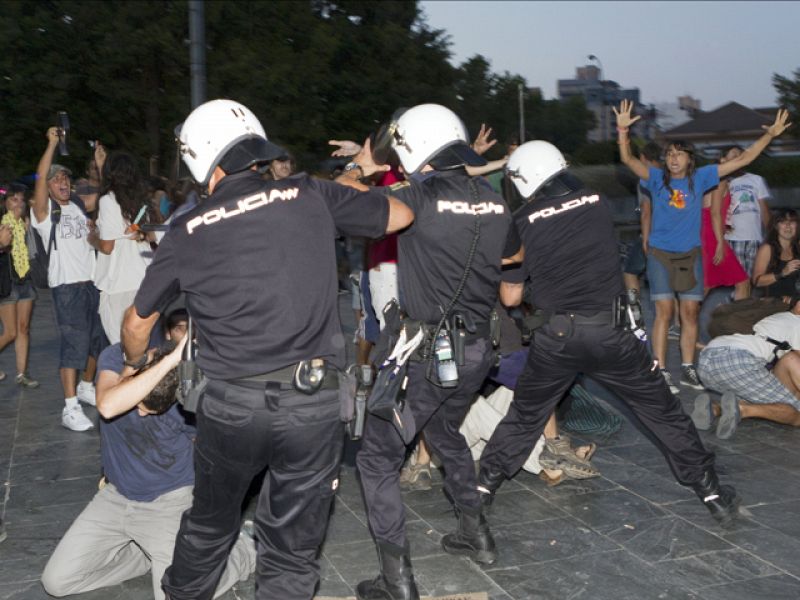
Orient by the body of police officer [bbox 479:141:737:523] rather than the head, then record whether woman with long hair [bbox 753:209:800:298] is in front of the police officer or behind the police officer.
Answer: in front

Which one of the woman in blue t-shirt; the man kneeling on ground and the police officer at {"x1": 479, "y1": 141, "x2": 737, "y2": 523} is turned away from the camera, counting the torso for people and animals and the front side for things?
the police officer

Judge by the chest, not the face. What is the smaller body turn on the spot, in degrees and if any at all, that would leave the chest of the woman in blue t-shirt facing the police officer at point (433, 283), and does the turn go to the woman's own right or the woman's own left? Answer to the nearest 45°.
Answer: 0° — they already face them

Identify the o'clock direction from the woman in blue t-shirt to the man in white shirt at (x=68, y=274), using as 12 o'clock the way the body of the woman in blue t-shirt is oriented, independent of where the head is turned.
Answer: The man in white shirt is roughly at 2 o'clock from the woman in blue t-shirt.

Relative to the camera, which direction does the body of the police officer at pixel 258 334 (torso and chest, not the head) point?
away from the camera

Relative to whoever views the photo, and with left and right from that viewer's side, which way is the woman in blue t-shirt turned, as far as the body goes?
facing the viewer

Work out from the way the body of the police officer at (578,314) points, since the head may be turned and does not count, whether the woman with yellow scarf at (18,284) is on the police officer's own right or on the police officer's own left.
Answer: on the police officer's own left

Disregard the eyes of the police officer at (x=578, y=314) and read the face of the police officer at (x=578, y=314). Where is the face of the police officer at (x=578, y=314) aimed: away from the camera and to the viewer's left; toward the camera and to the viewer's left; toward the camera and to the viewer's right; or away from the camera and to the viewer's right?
away from the camera and to the viewer's left

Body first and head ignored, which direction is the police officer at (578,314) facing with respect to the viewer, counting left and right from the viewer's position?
facing away from the viewer

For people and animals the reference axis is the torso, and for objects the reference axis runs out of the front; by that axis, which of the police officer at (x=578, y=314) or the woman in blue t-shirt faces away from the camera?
the police officer

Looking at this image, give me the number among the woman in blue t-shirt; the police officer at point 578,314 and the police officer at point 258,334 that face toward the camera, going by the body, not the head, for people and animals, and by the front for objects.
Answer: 1

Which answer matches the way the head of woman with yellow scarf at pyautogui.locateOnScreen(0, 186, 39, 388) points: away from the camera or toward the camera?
toward the camera

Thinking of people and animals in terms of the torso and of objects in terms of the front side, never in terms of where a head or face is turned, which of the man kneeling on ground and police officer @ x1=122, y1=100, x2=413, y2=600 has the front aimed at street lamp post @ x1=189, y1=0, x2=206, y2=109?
the police officer

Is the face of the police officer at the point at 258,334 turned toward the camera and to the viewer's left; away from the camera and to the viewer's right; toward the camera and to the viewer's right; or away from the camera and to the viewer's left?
away from the camera and to the viewer's right

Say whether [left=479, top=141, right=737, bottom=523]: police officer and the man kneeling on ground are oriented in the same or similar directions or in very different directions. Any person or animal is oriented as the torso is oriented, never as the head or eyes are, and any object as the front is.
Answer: very different directions

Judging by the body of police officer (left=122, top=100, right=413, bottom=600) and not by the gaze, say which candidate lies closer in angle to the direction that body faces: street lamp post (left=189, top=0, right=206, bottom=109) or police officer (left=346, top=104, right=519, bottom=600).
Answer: the street lamp post

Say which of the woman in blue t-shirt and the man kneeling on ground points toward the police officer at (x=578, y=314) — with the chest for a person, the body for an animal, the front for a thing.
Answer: the woman in blue t-shirt
